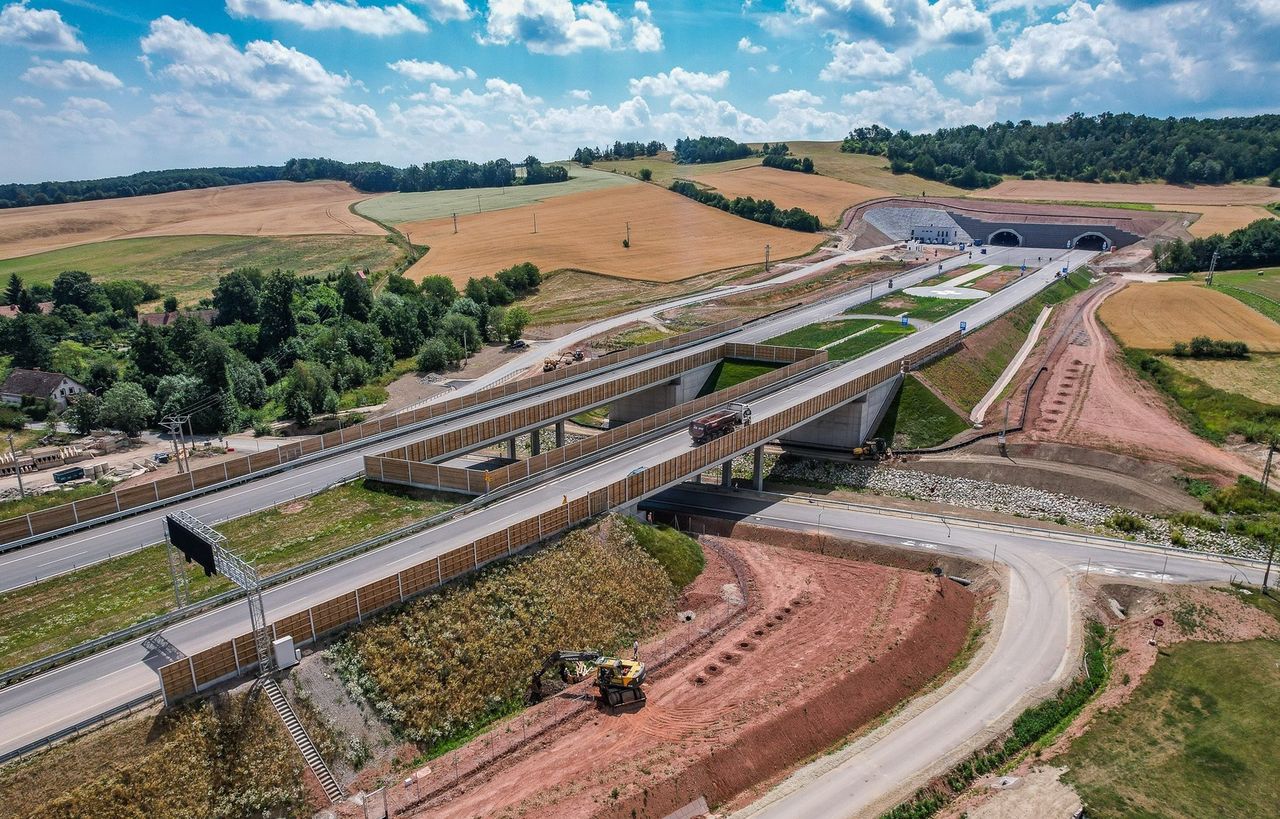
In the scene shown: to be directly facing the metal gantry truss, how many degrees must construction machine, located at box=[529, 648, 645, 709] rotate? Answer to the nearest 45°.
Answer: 0° — it already faces it

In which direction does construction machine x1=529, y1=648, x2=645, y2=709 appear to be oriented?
to the viewer's left
